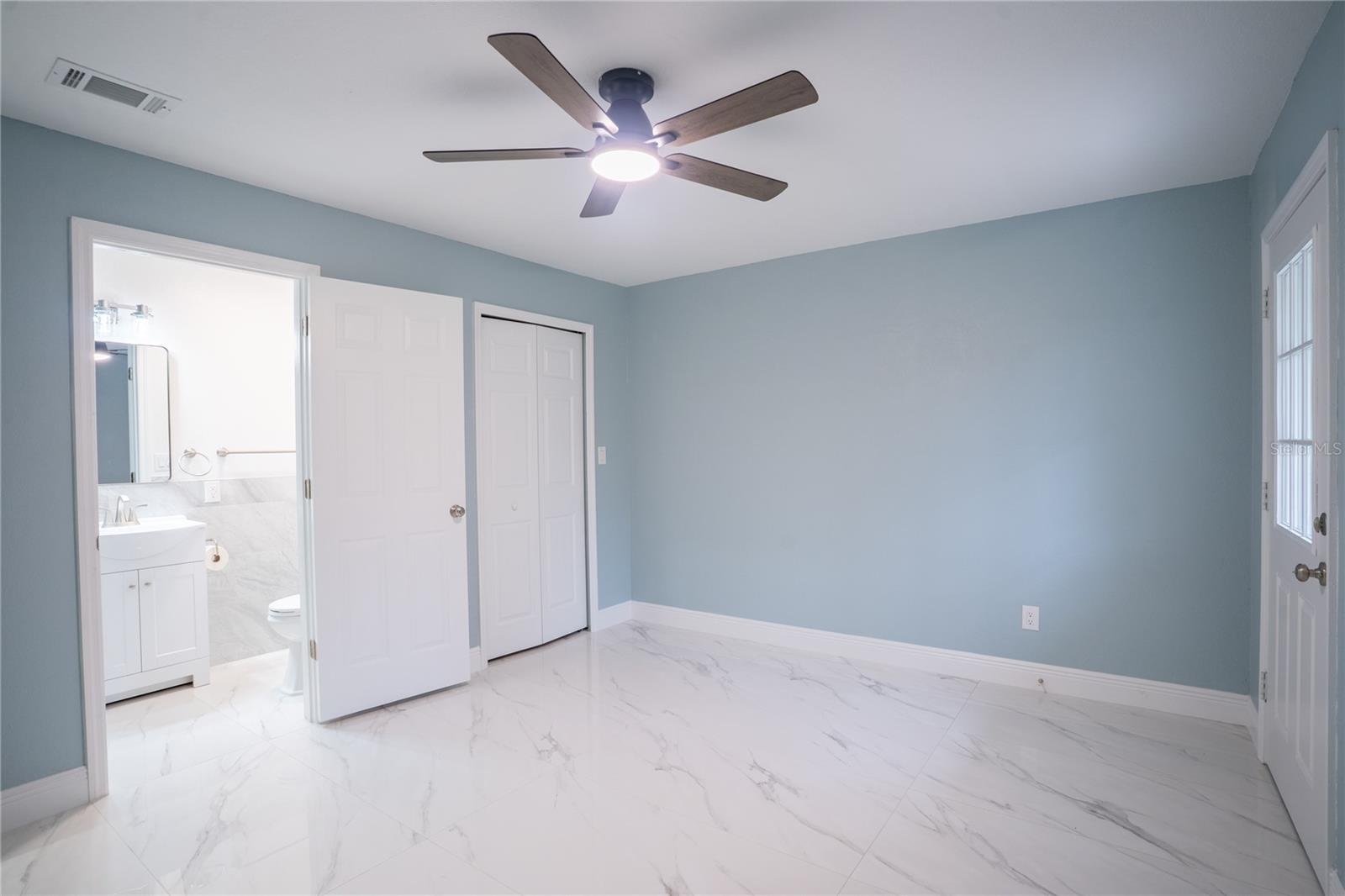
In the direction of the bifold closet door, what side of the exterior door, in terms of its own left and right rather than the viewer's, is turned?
front

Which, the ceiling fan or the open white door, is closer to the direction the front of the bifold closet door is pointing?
the ceiling fan

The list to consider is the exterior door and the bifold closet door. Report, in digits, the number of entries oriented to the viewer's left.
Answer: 1

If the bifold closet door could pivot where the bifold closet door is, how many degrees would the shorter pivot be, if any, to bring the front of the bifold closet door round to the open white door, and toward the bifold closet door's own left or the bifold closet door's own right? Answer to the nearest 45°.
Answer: approximately 90° to the bifold closet door's own right

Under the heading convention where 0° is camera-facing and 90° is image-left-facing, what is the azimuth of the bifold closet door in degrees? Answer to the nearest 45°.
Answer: approximately 315°

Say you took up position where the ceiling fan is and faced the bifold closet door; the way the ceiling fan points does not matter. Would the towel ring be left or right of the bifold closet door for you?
left

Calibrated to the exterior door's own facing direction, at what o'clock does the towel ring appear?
The towel ring is roughly at 11 o'clock from the exterior door.

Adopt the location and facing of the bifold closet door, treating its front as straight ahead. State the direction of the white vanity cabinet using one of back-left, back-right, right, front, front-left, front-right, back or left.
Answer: back-right

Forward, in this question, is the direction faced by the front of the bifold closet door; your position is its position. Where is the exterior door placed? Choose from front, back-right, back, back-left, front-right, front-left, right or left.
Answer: front

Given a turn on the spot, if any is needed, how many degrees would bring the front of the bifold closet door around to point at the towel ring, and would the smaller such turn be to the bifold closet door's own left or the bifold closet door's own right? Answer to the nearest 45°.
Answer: approximately 135° to the bifold closet door's own right

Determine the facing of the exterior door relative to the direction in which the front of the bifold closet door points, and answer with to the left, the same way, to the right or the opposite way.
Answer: the opposite way

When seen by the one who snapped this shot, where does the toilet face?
facing the viewer and to the left of the viewer

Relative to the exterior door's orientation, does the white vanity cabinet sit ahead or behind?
ahead

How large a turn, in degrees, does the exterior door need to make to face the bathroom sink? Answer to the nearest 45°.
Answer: approximately 45° to its left

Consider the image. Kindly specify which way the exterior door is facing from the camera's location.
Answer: facing to the left of the viewer
